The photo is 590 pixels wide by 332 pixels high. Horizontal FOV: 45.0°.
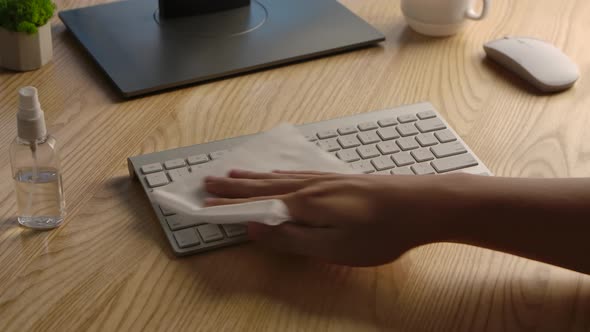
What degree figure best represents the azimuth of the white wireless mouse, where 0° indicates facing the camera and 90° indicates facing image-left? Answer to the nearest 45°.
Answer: approximately 135°

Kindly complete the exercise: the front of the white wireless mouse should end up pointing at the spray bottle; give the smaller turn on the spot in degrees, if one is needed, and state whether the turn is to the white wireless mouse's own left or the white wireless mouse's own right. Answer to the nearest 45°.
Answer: approximately 90° to the white wireless mouse's own left

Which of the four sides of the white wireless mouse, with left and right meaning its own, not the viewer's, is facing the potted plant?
left
